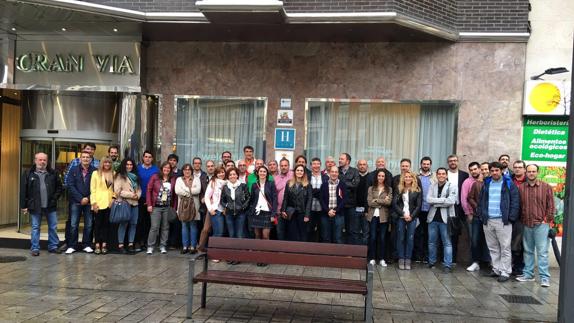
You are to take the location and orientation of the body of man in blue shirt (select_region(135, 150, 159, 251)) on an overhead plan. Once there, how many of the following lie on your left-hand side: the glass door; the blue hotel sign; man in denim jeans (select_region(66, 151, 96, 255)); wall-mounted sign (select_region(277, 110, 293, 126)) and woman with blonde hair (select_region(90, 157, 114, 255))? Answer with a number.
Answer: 2

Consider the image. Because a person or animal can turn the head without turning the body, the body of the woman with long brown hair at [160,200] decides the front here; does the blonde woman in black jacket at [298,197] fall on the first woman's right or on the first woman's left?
on the first woman's left

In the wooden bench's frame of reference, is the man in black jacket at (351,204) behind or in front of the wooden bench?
behind

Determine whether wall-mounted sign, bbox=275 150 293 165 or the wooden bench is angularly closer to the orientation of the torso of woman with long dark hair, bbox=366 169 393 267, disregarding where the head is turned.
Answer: the wooden bench

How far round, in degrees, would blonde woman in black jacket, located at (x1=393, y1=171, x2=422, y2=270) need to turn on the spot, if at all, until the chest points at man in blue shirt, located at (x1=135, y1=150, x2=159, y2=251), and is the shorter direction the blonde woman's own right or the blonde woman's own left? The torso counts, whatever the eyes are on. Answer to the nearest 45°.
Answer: approximately 90° to the blonde woman's own right

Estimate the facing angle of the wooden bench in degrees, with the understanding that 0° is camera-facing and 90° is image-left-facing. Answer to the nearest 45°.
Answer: approximately 0°

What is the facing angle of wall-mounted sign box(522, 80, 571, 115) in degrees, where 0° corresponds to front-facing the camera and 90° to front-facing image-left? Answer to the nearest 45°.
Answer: approximately 0°

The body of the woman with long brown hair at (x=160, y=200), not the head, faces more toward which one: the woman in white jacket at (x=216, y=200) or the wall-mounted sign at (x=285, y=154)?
the woman in white jacket

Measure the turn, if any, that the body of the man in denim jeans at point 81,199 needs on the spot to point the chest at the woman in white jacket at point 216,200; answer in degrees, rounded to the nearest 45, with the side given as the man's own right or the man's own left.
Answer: approximately 45° to the man's own left
